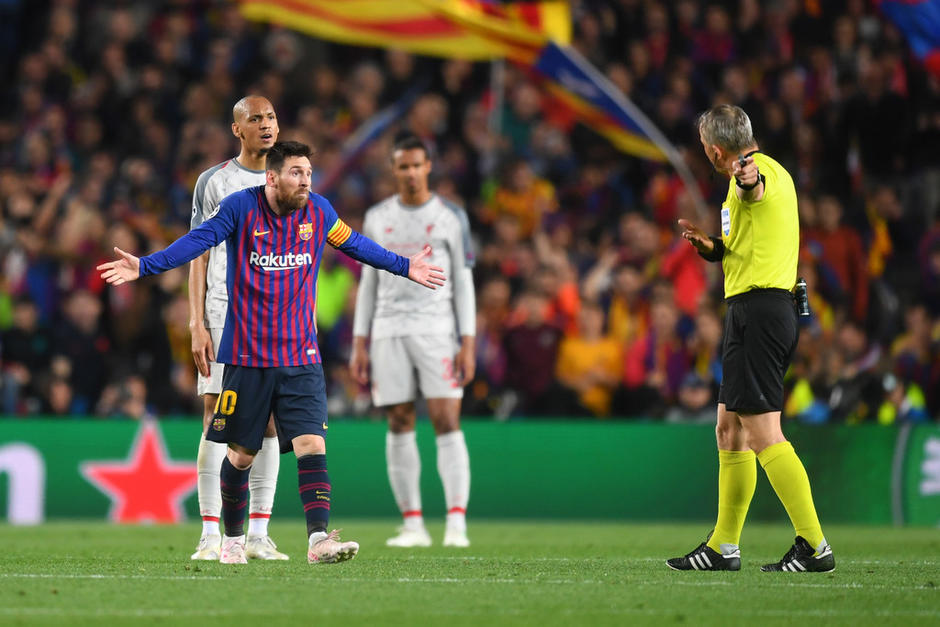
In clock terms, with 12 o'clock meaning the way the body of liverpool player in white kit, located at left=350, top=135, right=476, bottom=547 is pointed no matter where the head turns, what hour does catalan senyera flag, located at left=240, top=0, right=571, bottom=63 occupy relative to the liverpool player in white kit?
The catalan senyera flag is roughly at 6 o'clock from the liverpool player in white kit.

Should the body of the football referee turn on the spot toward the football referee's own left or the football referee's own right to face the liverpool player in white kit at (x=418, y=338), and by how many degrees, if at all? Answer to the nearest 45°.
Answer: approximately 45° to the football referee's own right

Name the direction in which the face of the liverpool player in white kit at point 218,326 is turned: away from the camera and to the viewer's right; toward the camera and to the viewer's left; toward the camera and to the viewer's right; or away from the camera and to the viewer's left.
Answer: toward the camera and to the viewer's right

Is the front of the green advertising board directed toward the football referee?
yes

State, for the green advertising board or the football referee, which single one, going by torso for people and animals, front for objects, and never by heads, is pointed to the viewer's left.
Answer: the football referee

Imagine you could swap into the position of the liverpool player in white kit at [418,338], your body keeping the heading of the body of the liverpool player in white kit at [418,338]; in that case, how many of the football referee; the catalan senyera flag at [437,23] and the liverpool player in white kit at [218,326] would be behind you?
1

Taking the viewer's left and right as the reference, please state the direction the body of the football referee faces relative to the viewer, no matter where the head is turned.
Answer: facing to the left of the viewer

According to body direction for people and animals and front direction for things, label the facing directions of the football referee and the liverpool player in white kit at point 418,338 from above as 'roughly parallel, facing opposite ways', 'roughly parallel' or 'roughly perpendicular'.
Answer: roughly perpendicular

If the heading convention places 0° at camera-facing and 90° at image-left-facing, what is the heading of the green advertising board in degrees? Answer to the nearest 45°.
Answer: approximately 0°

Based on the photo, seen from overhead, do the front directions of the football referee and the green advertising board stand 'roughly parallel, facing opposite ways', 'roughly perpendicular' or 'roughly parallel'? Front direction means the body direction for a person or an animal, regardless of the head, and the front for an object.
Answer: roughly perpendicular

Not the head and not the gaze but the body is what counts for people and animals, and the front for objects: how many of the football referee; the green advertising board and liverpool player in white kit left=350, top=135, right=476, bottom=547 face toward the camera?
2

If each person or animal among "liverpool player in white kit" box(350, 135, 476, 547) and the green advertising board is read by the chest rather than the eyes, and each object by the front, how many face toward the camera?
2
